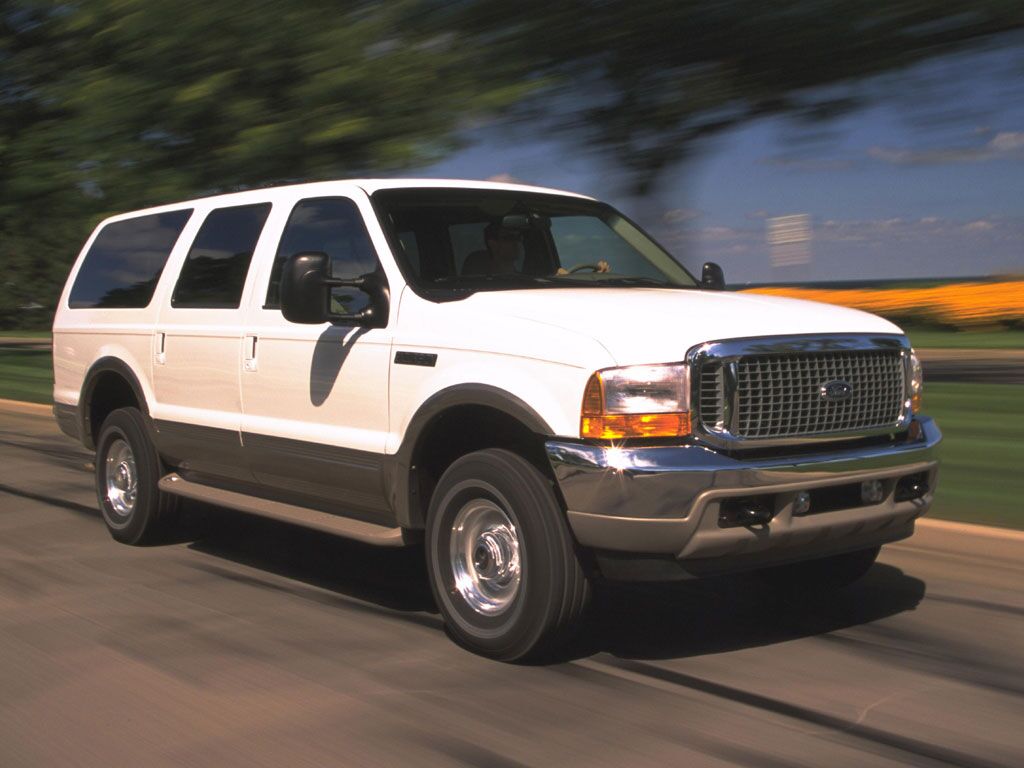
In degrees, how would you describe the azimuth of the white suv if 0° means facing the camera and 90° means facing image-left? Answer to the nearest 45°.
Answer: approximately 315°
